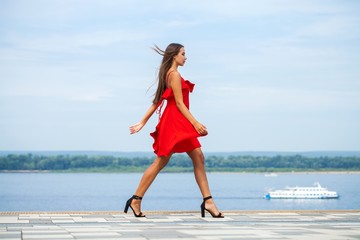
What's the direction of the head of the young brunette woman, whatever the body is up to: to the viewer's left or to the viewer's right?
to the viewer's right

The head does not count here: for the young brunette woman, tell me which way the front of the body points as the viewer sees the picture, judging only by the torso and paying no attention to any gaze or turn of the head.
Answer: to the viewer's right
